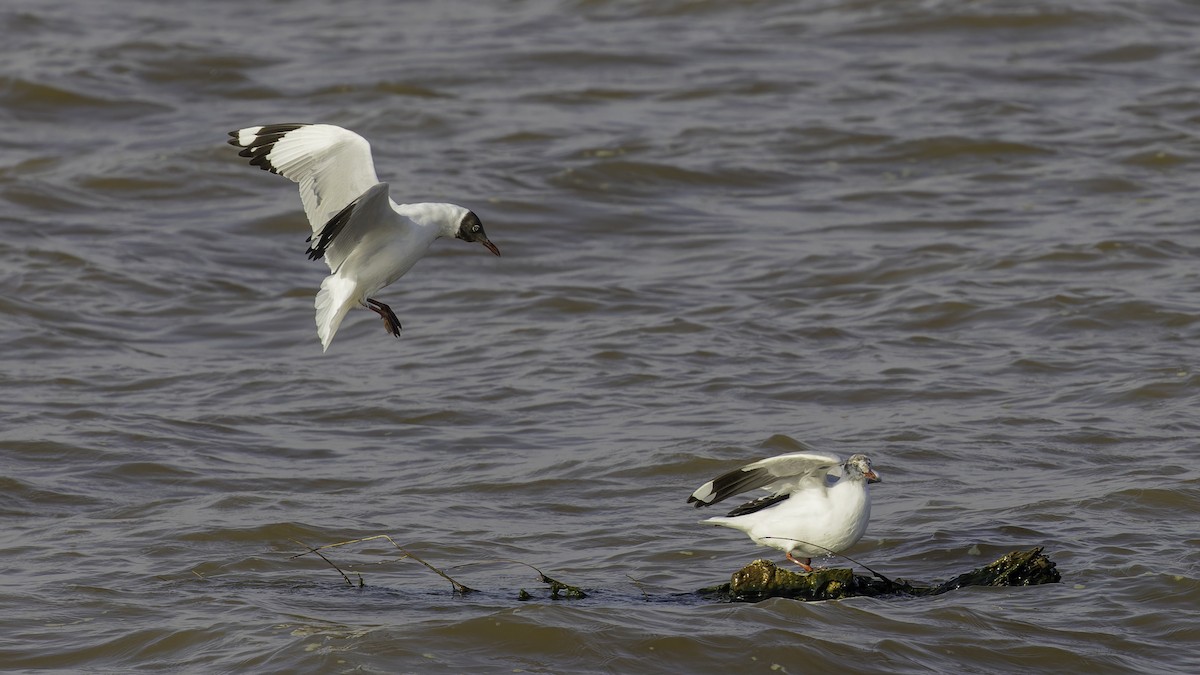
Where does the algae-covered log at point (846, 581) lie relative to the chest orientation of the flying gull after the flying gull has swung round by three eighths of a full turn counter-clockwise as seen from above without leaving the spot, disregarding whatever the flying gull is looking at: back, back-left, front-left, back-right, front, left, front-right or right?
back

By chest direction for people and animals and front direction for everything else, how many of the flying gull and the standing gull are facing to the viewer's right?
2

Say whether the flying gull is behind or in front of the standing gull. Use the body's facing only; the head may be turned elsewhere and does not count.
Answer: behind

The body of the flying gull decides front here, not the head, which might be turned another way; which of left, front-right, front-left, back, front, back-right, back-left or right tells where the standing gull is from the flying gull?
front-right

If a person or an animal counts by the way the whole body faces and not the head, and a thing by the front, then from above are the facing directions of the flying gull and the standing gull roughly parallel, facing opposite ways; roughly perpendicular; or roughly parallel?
roughly parallel

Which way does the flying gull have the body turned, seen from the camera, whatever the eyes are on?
to the viewer's right

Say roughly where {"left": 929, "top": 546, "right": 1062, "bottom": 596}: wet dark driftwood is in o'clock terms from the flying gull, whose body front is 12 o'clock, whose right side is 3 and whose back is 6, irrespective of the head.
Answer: The wet dark driftwood is roughly at 1 o'clock from the flying gull.

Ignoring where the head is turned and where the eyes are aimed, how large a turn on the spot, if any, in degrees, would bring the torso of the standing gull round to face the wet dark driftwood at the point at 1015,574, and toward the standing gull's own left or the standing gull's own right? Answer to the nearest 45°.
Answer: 0° — it already faces it

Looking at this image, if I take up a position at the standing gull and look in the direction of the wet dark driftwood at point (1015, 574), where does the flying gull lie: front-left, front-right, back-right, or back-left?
back-left

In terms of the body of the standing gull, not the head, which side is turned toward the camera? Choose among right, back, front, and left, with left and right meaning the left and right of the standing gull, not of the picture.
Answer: right
